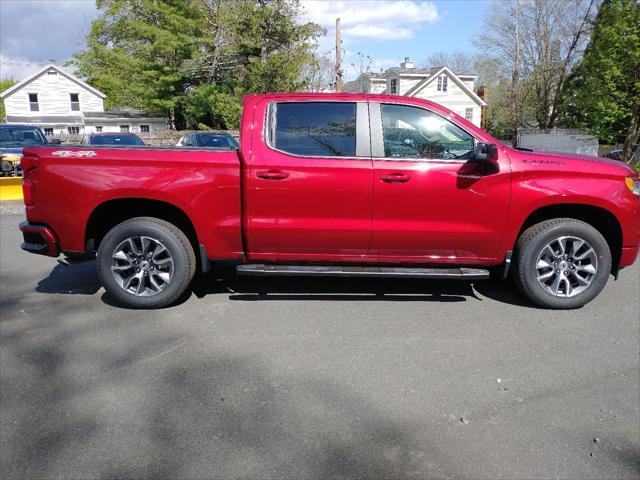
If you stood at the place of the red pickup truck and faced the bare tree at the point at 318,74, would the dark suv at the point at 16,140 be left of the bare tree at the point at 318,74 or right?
left

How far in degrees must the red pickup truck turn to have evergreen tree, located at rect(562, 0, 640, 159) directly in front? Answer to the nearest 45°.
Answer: approximately 45° to its left

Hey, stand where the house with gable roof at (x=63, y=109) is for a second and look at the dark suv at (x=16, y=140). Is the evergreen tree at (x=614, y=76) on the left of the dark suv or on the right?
left

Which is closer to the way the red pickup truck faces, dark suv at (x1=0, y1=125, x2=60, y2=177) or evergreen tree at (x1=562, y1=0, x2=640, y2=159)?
the evergreen tree

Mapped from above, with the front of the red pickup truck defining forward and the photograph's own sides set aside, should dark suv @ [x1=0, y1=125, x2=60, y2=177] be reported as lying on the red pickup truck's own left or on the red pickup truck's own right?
on the red pickup truck's own left

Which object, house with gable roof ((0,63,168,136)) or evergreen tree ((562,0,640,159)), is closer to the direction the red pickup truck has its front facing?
the evergreen tree

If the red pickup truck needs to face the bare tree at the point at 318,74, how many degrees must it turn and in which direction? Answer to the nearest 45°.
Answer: approximately 90° to its left

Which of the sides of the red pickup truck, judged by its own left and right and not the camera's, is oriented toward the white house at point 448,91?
left

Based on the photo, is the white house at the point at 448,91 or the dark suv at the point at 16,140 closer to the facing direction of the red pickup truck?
the white house

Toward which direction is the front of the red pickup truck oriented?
to the viewer's right

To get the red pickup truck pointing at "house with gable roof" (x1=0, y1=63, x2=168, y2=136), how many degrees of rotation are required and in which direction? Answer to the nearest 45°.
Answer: approximately 135° to its left
